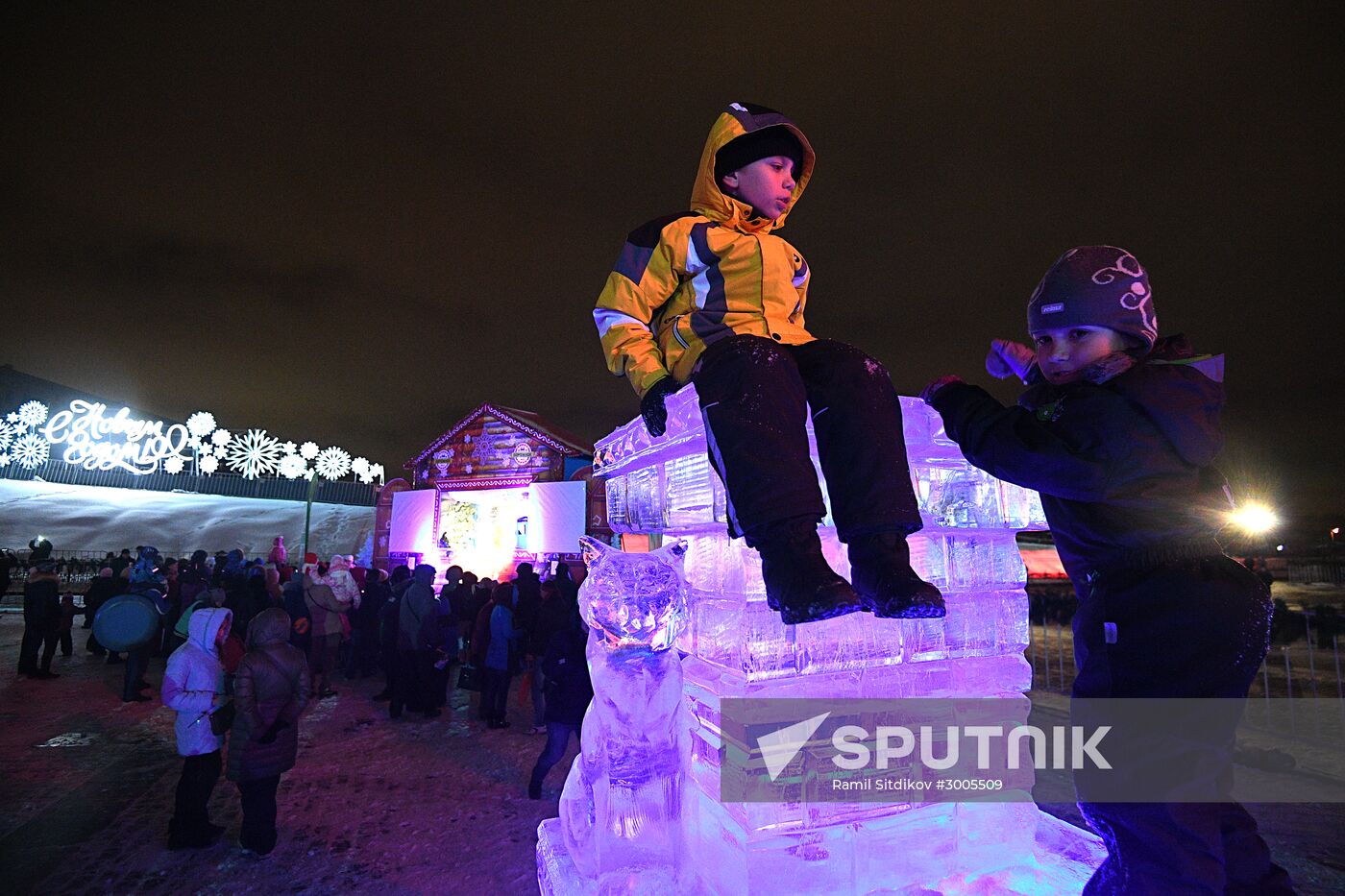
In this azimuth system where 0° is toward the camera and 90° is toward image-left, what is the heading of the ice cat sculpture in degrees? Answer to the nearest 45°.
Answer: approximately 0°

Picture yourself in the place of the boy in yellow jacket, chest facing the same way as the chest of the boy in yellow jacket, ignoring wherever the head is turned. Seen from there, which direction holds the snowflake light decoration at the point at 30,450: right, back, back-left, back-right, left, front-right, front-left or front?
back

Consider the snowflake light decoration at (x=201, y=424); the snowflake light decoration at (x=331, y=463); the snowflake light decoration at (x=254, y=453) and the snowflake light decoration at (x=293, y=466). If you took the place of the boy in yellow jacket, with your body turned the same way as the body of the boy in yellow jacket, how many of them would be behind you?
4

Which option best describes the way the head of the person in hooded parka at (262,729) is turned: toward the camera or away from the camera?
away from the camera

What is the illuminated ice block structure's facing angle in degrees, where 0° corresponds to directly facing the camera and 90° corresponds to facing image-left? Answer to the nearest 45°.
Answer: approximately 0°
